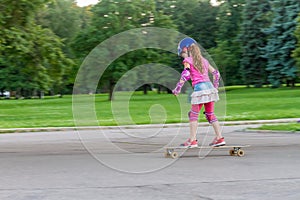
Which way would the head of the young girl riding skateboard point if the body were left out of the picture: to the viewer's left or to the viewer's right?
to the viewer's left

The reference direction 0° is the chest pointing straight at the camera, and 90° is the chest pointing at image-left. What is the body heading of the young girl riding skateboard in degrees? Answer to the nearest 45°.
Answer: approximately 135°

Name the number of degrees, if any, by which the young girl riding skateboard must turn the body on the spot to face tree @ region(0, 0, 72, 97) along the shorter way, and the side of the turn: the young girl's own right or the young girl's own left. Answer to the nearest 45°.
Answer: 0° — they already face it
